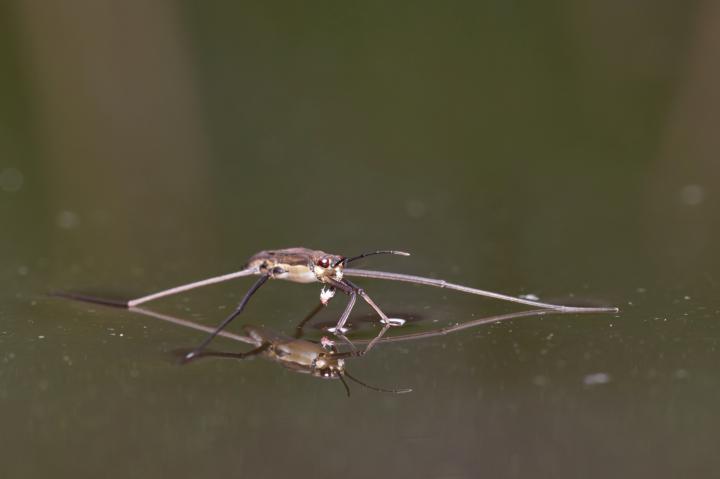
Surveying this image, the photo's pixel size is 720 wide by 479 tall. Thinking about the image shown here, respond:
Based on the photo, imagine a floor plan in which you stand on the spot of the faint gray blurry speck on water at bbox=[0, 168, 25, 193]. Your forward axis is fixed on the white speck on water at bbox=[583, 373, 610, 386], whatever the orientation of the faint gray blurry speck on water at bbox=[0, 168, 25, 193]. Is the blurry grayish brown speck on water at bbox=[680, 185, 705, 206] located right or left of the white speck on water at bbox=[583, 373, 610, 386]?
left

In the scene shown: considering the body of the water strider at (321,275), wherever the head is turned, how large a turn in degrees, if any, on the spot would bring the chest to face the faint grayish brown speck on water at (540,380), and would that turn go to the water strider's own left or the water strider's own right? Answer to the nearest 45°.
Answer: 0° — it already faces it

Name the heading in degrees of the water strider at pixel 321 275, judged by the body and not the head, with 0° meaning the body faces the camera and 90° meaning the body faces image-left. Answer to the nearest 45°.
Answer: approximately 315°

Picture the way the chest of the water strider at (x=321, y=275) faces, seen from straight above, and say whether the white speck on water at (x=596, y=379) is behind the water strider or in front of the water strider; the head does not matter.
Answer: in front

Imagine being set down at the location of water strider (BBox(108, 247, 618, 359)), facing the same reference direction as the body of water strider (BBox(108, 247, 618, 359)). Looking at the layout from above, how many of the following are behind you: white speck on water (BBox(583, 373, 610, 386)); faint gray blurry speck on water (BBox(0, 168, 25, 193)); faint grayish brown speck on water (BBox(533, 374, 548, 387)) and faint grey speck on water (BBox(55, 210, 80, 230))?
2

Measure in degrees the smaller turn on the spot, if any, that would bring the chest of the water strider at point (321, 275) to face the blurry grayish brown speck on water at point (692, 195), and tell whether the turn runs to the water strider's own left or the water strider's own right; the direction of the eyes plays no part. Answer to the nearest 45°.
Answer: approximately 90° to the water strider's own left

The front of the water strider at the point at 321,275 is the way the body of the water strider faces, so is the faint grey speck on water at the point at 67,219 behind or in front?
behind

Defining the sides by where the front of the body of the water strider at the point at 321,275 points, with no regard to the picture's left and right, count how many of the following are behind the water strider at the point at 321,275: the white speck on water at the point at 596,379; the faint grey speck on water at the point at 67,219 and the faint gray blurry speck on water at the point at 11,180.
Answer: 2

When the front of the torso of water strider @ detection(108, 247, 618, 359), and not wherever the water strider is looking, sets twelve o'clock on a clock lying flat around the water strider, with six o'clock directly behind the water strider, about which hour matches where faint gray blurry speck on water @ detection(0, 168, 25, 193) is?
The faint gray blurry speck on water is roughly at 6 o'clock from the water strider.

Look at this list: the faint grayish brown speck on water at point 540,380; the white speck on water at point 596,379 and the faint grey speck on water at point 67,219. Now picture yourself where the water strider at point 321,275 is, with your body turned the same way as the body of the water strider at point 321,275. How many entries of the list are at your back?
1
